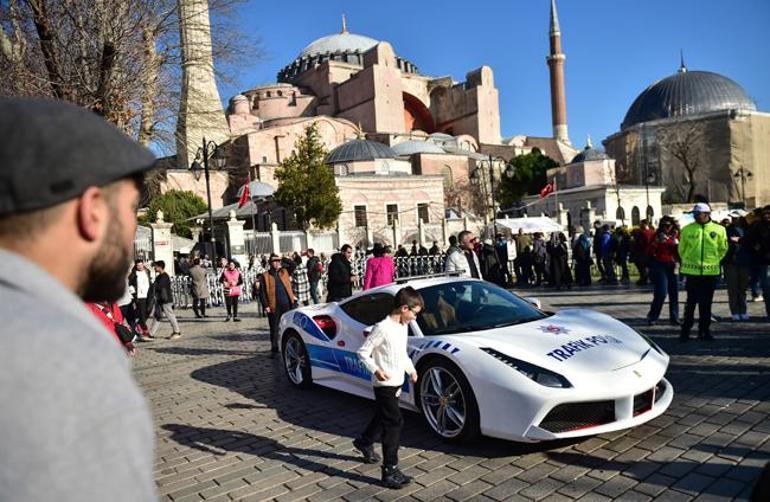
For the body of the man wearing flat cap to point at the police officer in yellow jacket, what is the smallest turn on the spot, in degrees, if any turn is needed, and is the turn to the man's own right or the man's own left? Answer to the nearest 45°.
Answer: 0° — they already face them

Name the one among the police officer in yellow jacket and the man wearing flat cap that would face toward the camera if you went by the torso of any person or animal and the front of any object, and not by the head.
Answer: the police officer in yellow jacket

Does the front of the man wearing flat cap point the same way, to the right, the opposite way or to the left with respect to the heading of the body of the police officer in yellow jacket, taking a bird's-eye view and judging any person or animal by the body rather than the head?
the opposite way

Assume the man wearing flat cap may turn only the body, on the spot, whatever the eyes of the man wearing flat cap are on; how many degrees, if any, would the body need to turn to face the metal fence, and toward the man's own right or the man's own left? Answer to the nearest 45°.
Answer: approximately 45° to the man's own left

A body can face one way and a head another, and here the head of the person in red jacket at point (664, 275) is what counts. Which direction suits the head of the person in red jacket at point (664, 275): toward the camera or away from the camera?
toward the camera

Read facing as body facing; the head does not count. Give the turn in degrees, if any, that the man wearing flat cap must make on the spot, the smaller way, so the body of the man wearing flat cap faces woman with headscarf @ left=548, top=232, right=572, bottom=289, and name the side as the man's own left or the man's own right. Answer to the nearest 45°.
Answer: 0° — they already face them

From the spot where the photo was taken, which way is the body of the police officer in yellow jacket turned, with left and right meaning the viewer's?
facing the viewer

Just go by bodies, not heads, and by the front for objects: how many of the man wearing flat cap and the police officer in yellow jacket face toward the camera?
1

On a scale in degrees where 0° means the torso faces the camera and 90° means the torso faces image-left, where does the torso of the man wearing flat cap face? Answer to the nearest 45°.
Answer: approximately 225°

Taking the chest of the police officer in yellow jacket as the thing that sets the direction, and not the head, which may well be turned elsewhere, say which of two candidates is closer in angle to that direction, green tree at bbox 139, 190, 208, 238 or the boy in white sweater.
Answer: the boy in white sweater

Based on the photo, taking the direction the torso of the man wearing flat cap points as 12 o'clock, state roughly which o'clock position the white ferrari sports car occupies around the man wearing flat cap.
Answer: The white ferrari sports car is roughly at 12 o'clock from the man wearing flat cap.

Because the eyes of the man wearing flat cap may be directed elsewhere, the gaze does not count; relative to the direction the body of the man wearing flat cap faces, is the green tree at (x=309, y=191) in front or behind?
in front

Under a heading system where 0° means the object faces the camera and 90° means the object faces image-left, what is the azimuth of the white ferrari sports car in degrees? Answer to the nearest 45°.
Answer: approximately 315°
